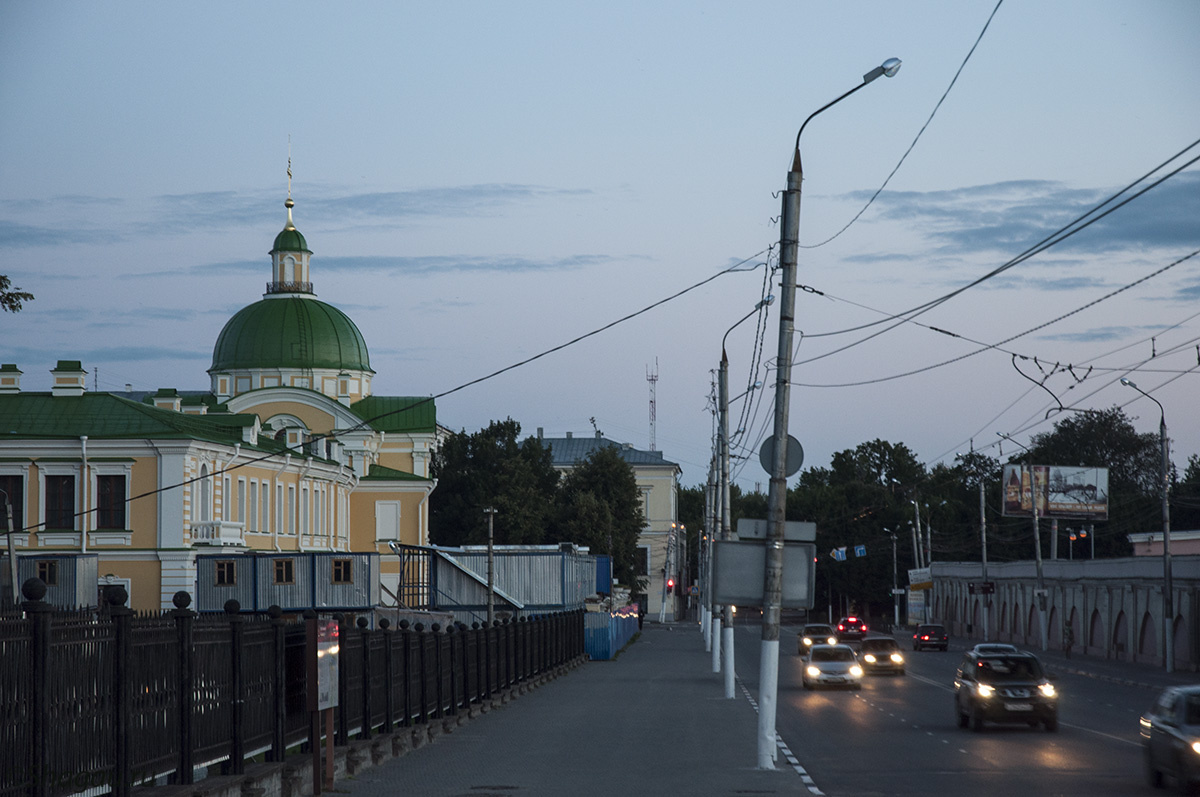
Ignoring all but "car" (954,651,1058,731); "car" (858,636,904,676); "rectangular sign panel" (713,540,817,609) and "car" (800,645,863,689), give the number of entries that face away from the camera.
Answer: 1

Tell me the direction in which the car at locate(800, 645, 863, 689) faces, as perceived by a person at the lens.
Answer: facing the viewer

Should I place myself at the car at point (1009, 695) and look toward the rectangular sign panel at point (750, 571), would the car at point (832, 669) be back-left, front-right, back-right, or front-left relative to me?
back-right

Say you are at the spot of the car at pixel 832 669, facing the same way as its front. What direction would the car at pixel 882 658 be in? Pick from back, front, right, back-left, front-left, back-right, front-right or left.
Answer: back

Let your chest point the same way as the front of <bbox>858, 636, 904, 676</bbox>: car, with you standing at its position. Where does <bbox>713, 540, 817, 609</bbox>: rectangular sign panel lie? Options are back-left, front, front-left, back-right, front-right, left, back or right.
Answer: front

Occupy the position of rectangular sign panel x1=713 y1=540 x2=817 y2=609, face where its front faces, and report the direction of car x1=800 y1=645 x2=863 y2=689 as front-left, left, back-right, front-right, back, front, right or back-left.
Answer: front

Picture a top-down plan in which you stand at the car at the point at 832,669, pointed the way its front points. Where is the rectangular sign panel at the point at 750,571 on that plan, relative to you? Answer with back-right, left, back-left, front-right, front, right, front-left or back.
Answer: front

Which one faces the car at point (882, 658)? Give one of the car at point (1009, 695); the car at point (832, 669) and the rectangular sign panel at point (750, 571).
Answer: the rectangular sign panel

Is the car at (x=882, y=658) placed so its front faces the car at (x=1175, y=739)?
yes

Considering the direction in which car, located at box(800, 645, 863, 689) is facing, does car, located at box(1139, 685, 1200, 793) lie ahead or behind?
ahead

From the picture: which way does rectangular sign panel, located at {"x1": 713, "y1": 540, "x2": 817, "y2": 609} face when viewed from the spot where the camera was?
facing away from the viewer

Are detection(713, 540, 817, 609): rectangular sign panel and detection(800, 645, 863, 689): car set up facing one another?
yes

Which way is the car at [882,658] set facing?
toward the camera

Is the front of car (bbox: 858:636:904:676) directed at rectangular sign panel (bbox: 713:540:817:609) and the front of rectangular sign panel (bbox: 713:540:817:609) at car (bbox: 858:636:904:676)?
yes
